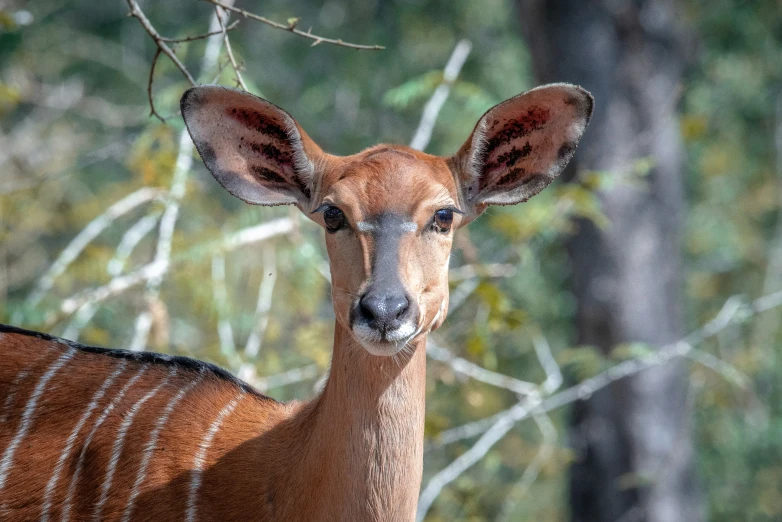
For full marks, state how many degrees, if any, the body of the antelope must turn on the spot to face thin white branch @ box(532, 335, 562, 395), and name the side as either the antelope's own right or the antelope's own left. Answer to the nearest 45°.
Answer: approximately 45° to the antelope's own left

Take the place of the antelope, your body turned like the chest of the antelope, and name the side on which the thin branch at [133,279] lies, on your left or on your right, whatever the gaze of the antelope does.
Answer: on your left

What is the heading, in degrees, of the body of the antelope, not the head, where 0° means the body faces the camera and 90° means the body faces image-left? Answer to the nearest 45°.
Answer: approximately 270°

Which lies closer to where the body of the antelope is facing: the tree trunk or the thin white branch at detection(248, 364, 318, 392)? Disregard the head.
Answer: the tree trunk

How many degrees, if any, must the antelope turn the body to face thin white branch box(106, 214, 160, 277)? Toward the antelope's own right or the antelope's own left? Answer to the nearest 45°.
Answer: approximately 135° to the antelope's own left

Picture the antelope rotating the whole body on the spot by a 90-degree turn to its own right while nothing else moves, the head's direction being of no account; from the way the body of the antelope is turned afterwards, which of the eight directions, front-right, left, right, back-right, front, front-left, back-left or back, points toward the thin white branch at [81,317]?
back-right

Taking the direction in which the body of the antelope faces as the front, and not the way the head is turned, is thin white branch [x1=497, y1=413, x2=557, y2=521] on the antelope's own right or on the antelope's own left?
on the antelope's own left

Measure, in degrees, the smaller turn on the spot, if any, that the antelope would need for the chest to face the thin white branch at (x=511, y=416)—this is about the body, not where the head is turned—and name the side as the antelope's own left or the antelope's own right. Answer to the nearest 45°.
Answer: approximately 45° to the antelope's own left

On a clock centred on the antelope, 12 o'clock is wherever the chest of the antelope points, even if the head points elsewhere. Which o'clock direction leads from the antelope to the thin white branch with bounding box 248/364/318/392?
The thin white branch is roughly at 9 o'clock from the antelope.

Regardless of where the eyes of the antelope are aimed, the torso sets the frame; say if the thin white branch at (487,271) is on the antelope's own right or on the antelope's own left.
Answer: on the antelope's own left
